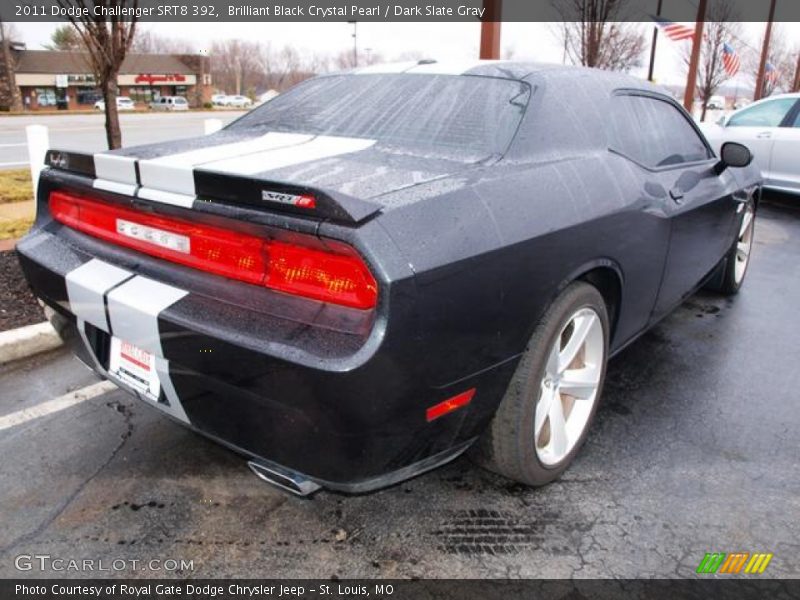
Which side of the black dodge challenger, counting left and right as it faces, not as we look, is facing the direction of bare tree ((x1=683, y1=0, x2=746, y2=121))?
front

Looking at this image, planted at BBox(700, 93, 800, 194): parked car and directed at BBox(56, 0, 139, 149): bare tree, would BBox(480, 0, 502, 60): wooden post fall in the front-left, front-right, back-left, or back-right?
front-right

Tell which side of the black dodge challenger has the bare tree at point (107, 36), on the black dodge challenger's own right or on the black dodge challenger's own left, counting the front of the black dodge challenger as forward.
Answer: on the black dodge challenger's own left

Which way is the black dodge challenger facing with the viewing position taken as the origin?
facing away from the viewer and to the right of the viewer

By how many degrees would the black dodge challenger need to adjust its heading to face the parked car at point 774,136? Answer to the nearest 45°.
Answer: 0° — it already faces it

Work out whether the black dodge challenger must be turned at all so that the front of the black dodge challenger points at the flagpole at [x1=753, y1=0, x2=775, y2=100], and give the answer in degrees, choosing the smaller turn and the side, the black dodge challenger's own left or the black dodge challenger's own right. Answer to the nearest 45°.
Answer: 0° — it already faces it
